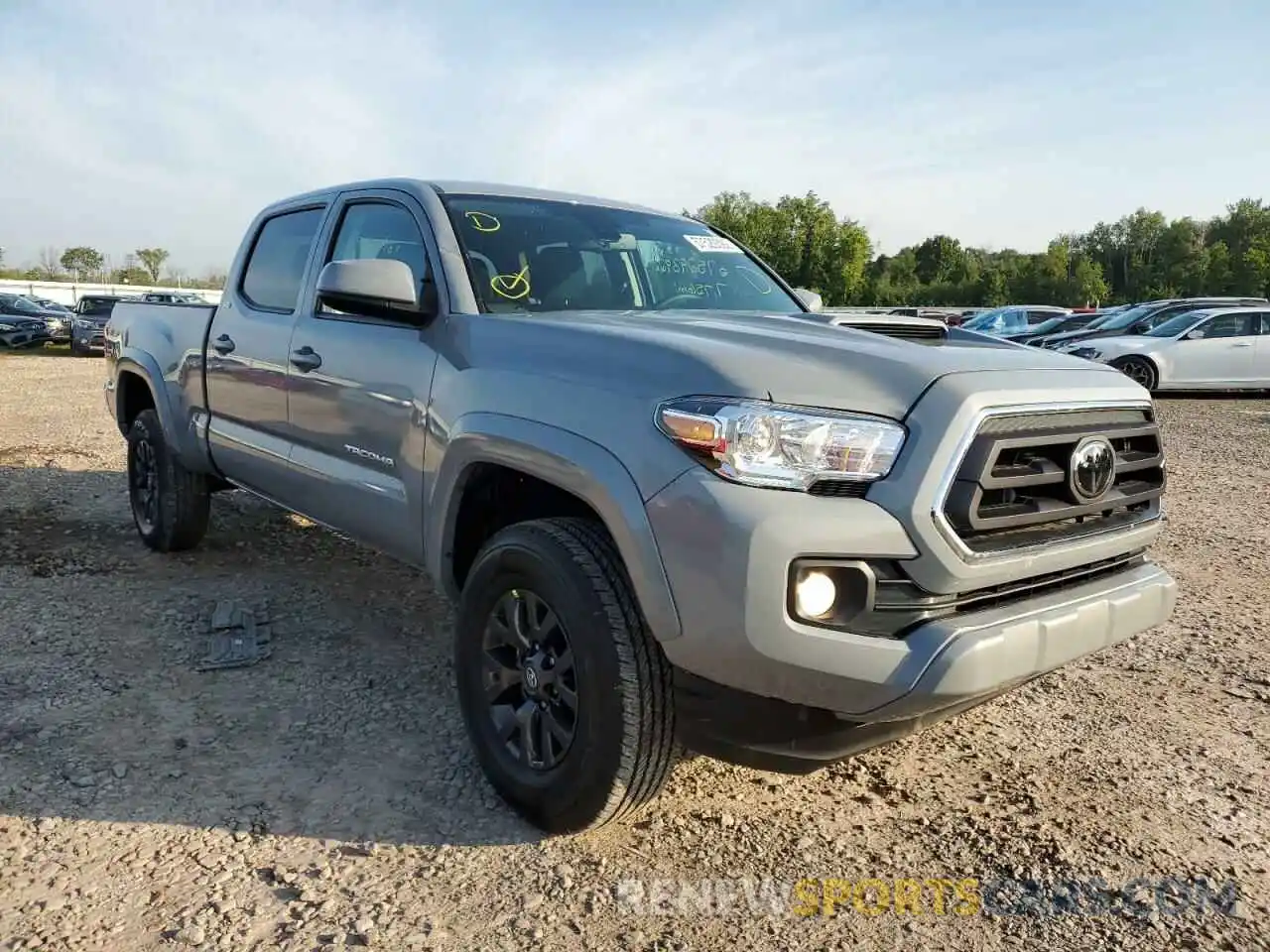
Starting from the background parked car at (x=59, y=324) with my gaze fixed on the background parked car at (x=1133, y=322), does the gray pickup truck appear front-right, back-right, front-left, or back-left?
front-right

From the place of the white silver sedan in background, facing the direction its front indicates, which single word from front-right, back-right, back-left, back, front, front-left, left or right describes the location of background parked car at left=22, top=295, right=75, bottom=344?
front

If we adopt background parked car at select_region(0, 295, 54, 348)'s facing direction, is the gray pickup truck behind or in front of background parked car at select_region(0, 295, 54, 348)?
in front

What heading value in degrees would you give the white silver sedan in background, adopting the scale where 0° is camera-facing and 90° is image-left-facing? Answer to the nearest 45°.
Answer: approximately 90°

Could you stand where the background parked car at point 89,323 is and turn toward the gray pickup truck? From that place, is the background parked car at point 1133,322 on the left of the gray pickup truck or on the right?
left

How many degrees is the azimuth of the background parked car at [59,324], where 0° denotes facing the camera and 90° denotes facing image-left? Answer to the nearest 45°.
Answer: approximately 315°

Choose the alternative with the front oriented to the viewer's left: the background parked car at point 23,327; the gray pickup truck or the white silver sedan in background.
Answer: the white silver sedan in background

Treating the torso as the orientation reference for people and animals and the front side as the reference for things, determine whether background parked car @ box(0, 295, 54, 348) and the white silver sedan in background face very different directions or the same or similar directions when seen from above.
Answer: very different directions

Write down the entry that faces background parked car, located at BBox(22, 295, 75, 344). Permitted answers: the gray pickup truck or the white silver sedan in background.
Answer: the white silver sedan in background

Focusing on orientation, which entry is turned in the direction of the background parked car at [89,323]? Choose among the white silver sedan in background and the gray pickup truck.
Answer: the white silver sedan in background

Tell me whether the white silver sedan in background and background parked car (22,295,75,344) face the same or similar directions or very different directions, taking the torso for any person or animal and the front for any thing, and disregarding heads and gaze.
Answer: very different directions

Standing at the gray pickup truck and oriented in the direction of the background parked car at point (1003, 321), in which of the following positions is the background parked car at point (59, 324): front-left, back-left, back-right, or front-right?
front-left

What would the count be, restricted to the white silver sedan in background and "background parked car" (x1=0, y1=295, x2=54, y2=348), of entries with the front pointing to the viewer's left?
1

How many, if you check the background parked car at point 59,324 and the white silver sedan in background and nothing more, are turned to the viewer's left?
1

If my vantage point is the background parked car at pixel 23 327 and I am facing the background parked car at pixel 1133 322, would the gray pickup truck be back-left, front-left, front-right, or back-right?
front-right

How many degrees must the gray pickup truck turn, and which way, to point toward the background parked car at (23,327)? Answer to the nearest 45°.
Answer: approximately 180°

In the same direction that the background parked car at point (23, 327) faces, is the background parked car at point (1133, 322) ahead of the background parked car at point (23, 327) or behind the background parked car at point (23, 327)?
ahead

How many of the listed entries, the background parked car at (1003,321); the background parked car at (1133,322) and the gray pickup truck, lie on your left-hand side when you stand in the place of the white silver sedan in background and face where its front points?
1
